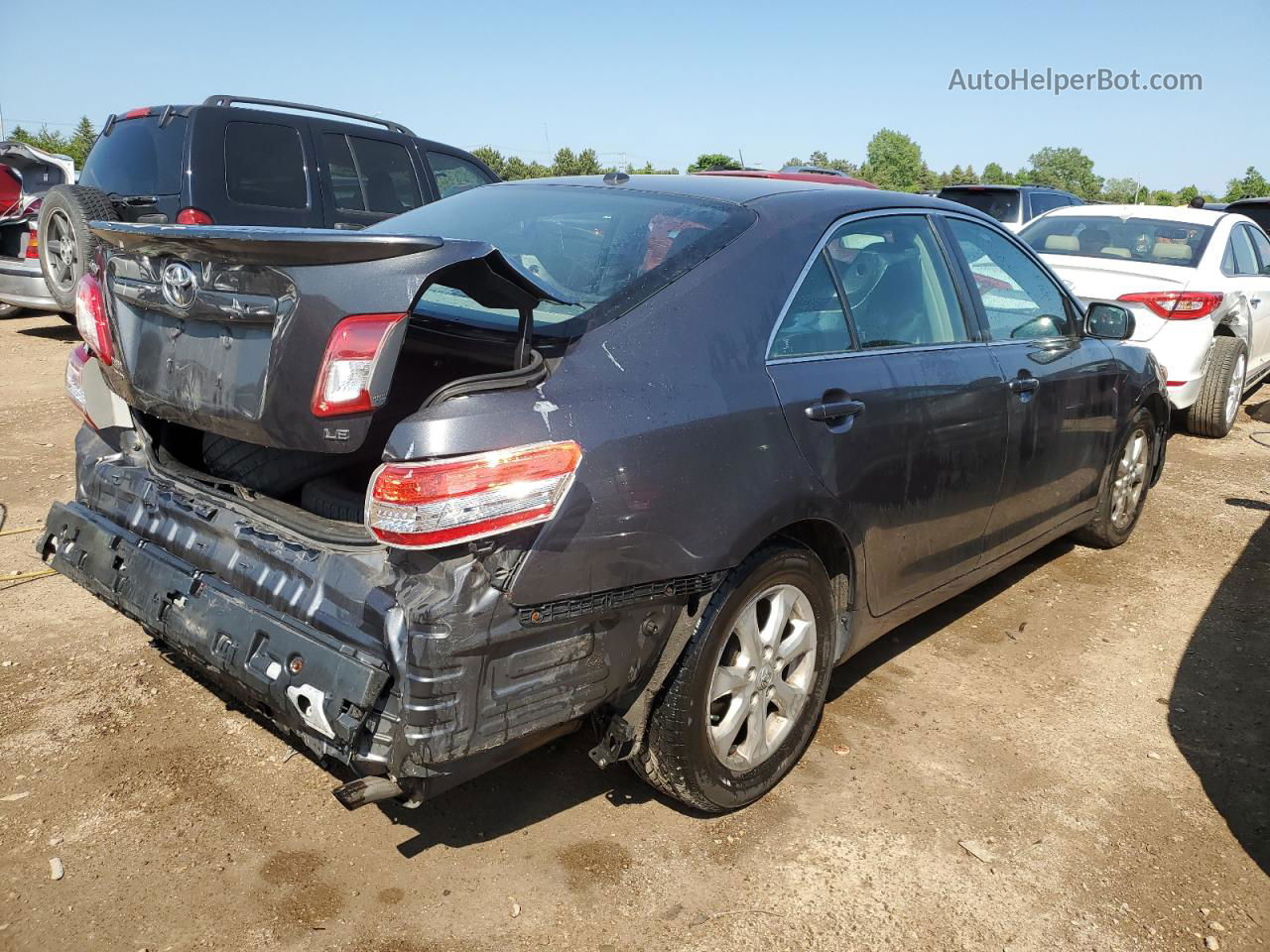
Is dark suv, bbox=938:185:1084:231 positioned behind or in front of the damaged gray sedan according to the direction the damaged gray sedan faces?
in front

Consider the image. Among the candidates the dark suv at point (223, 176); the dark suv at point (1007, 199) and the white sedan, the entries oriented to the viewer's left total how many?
0

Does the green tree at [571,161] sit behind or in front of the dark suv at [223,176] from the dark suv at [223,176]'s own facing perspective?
in front

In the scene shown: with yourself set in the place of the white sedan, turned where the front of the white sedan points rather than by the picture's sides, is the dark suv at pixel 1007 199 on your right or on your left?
on your left

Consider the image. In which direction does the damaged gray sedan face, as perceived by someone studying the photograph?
facing away from the viewer and to the right of the viewer

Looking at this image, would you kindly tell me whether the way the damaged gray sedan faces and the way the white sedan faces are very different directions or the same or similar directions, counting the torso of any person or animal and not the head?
same or similar directions

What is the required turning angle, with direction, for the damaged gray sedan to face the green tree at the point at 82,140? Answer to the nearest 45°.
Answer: approximately 90° to its left

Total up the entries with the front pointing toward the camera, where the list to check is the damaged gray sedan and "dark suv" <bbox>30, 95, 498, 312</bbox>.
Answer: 0

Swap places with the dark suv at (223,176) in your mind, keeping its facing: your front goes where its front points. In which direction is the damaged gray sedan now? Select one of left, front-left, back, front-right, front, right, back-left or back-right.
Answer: back-right

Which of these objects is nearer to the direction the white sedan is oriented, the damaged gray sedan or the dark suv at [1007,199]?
the dark suv

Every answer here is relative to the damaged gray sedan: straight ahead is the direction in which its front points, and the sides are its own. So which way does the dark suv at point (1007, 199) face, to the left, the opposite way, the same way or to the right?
the same way

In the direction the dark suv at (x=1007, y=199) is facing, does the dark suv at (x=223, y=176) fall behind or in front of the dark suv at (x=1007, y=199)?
behind

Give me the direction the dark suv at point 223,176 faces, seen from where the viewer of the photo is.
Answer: facing away from the viewer and to the right of the viewer

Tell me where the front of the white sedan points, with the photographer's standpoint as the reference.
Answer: facing away from the viewer and to the right of the viewer

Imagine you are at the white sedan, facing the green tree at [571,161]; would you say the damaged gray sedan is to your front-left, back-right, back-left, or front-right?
back-left

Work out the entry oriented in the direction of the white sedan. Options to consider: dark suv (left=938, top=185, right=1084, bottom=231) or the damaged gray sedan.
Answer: the damaged gray sedan

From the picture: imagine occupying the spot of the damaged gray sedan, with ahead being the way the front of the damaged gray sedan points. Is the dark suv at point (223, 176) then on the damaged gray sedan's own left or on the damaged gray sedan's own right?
on the damaged gray sedan's own left
